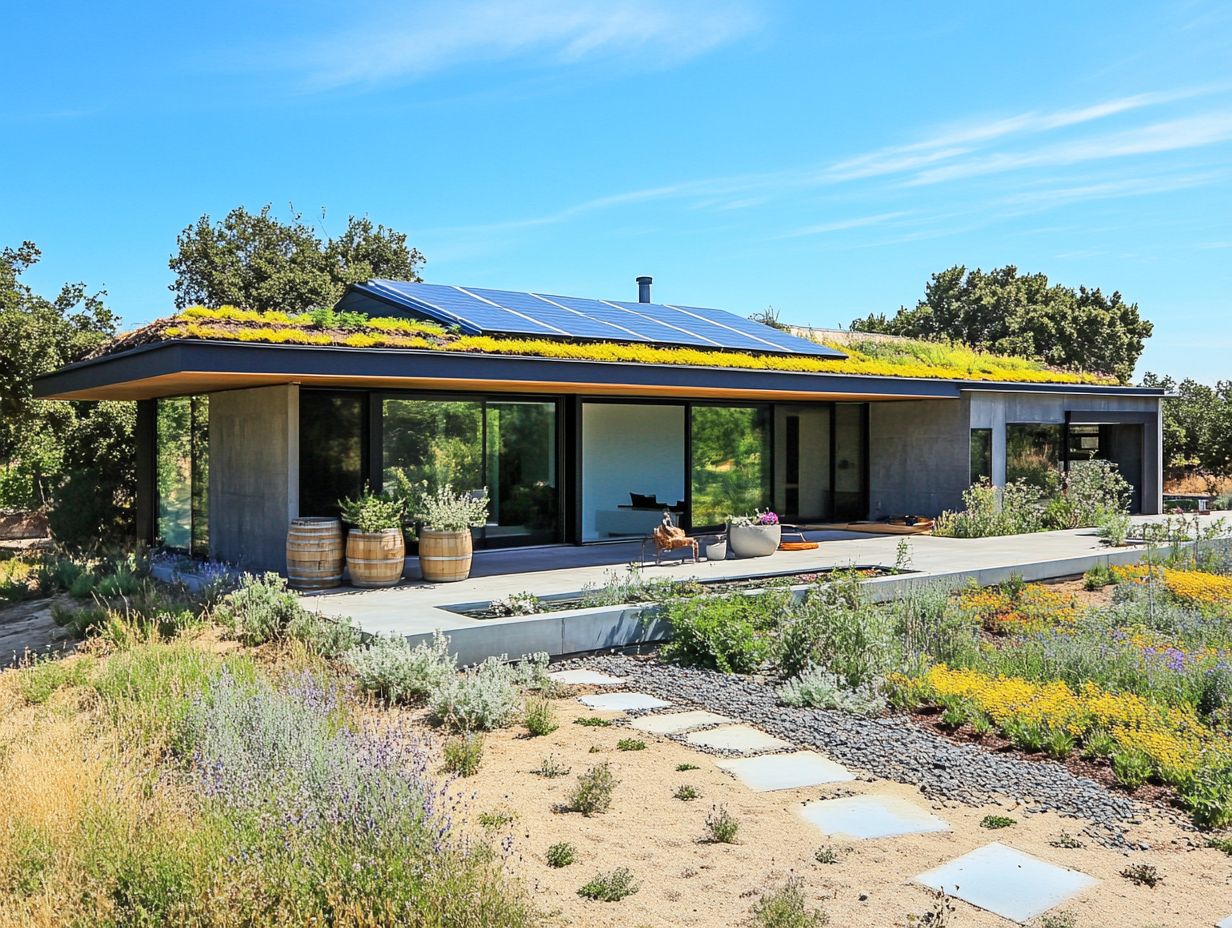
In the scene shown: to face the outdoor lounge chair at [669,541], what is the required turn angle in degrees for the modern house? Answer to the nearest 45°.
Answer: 0° — it already faces it

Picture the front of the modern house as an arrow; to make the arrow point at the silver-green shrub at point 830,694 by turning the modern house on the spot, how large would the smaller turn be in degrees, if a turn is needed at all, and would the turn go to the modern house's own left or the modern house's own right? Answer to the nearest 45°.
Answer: approximately 45° to the modern house's own right

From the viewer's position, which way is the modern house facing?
facing the viewer and to the right of the viewer

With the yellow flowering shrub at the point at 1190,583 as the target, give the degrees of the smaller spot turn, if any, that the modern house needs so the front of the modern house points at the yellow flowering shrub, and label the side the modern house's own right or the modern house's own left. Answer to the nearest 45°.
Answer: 0° — it already faces it

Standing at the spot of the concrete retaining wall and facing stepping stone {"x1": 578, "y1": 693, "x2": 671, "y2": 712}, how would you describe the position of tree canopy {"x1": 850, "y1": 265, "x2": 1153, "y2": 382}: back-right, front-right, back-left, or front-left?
back-left

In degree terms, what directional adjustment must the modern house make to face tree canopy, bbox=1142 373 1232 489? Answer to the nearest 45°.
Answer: approximately 90° to its left

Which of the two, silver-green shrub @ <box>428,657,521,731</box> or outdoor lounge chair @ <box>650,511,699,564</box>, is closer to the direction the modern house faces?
the outdoor lounge chair

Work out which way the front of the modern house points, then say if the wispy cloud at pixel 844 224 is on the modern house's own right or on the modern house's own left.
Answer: on the modern house's own left
